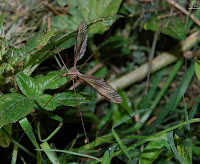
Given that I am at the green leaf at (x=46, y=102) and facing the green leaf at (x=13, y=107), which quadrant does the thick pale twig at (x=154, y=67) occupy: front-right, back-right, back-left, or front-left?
back-right

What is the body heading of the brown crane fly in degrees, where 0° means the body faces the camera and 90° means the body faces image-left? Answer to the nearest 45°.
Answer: approximately 90°
